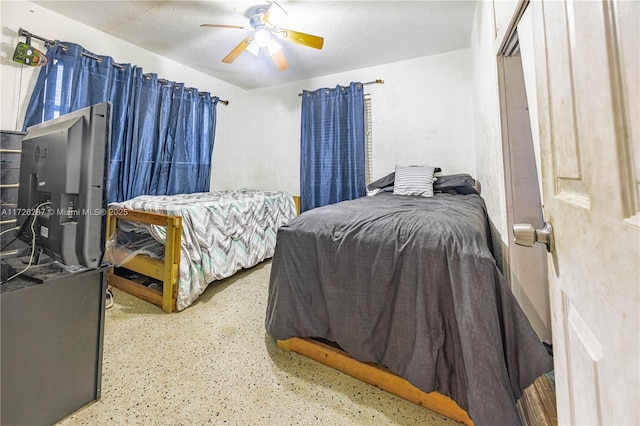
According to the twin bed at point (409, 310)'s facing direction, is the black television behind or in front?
in front

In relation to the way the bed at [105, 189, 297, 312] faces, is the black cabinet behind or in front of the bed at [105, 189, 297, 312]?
in front

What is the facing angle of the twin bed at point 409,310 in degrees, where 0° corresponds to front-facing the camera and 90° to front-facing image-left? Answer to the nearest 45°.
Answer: approximately 45°

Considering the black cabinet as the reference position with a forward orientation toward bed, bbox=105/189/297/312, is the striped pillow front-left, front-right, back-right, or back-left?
front-right

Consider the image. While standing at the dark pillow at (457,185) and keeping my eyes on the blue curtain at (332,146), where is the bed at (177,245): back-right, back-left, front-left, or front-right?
front-left

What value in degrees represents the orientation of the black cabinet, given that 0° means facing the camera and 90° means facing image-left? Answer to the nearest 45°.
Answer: approximately 225°

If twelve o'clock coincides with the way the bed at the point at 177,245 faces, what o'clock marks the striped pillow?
The striped pillow is roughly at 8 o'clock from the bed.

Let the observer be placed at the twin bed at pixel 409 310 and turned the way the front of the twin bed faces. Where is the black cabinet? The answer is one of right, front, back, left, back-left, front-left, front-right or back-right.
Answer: front-right

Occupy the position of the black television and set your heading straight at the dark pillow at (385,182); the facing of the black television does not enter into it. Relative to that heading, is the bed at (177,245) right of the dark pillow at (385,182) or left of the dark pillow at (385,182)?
left

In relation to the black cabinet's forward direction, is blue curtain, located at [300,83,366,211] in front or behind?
in front

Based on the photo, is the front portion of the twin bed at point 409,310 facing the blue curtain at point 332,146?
no

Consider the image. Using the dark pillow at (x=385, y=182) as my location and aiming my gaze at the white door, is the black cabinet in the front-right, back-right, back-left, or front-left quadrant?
front-right

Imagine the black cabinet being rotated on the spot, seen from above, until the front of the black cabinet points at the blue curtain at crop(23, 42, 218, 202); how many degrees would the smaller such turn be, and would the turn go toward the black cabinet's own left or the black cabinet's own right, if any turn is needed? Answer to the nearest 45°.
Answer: approximately 45° to the black cabinet's own left

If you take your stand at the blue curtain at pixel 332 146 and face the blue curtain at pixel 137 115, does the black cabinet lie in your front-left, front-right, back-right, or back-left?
front-left
